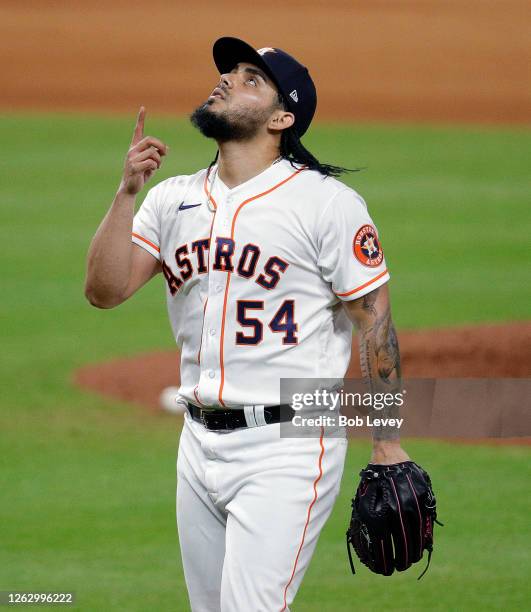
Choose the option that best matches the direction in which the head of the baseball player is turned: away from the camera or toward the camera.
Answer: toward the camera
